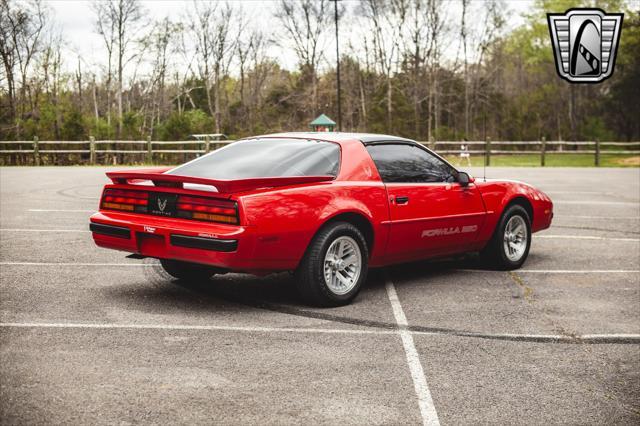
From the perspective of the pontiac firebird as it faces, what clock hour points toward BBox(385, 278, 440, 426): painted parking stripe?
The painted parking stripe is roughly at 4 o'clock from the pontiac firebird.

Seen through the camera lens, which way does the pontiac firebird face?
facing away from the viewer and to the right of the viewer

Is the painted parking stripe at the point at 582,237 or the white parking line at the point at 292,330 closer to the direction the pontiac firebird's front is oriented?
the painted parking stripe

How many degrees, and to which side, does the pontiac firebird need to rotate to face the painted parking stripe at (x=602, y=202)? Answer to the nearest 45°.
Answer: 0° — it already faces it

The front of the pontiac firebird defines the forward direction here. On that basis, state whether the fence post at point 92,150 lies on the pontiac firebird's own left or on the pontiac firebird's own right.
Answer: on the pontiac firebird's own left
